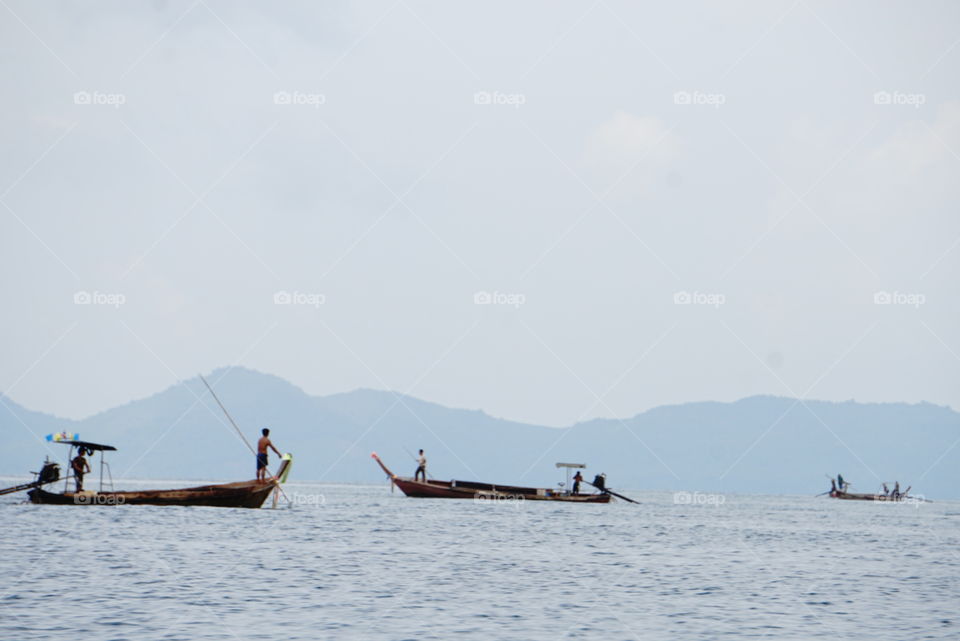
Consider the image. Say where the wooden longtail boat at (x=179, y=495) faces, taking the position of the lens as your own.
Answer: facing to the right of the viewer
